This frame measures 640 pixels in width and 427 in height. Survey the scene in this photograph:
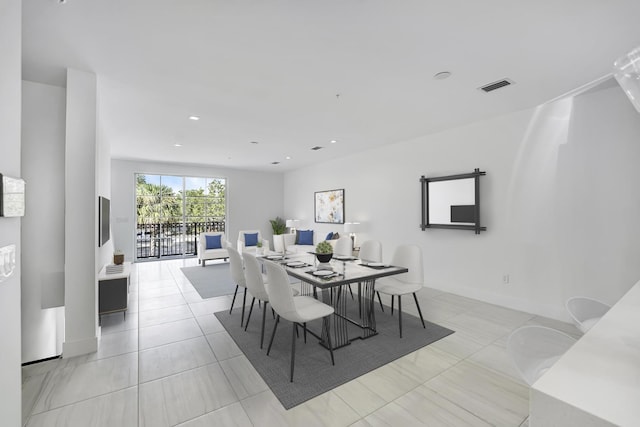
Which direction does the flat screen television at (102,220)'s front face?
to the viewer's right

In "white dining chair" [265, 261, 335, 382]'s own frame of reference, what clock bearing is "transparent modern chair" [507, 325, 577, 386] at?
The transparent modern chair is roughly at 3 o'clock from the white dining chair.

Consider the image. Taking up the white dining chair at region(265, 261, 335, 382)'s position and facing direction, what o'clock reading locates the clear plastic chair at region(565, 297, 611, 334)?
The clear plastic chair is roughly at 2 o'clock from the white dining chair.

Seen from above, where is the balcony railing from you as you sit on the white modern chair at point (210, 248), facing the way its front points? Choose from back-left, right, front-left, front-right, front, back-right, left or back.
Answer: back

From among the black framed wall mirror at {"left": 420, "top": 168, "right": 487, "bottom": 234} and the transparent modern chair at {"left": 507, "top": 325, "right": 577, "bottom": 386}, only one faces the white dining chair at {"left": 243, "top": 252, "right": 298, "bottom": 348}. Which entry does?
the black framed wall mirror

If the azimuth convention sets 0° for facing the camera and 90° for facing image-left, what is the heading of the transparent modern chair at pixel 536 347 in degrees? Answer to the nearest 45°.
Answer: approximately 315°

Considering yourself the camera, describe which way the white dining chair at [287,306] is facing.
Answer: facing away from the viewer and to the right of the viewer

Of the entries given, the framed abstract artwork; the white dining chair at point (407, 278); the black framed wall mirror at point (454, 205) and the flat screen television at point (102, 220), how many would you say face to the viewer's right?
1

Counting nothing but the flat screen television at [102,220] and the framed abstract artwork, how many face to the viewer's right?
1

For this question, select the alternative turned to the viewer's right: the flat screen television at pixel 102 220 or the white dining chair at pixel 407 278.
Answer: the flat screen television

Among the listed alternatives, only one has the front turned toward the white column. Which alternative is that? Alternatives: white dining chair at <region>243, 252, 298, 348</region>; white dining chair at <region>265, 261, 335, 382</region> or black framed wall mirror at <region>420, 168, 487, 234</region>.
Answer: the black framed wall mirror

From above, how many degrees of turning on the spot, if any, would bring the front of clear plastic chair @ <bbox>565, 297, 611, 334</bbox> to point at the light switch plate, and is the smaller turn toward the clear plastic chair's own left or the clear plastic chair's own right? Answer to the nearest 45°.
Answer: approximately 90° to the clear plastic chair's own right

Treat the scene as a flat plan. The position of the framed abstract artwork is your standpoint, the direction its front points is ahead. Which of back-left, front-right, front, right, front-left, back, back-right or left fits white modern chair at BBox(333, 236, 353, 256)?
front-left
